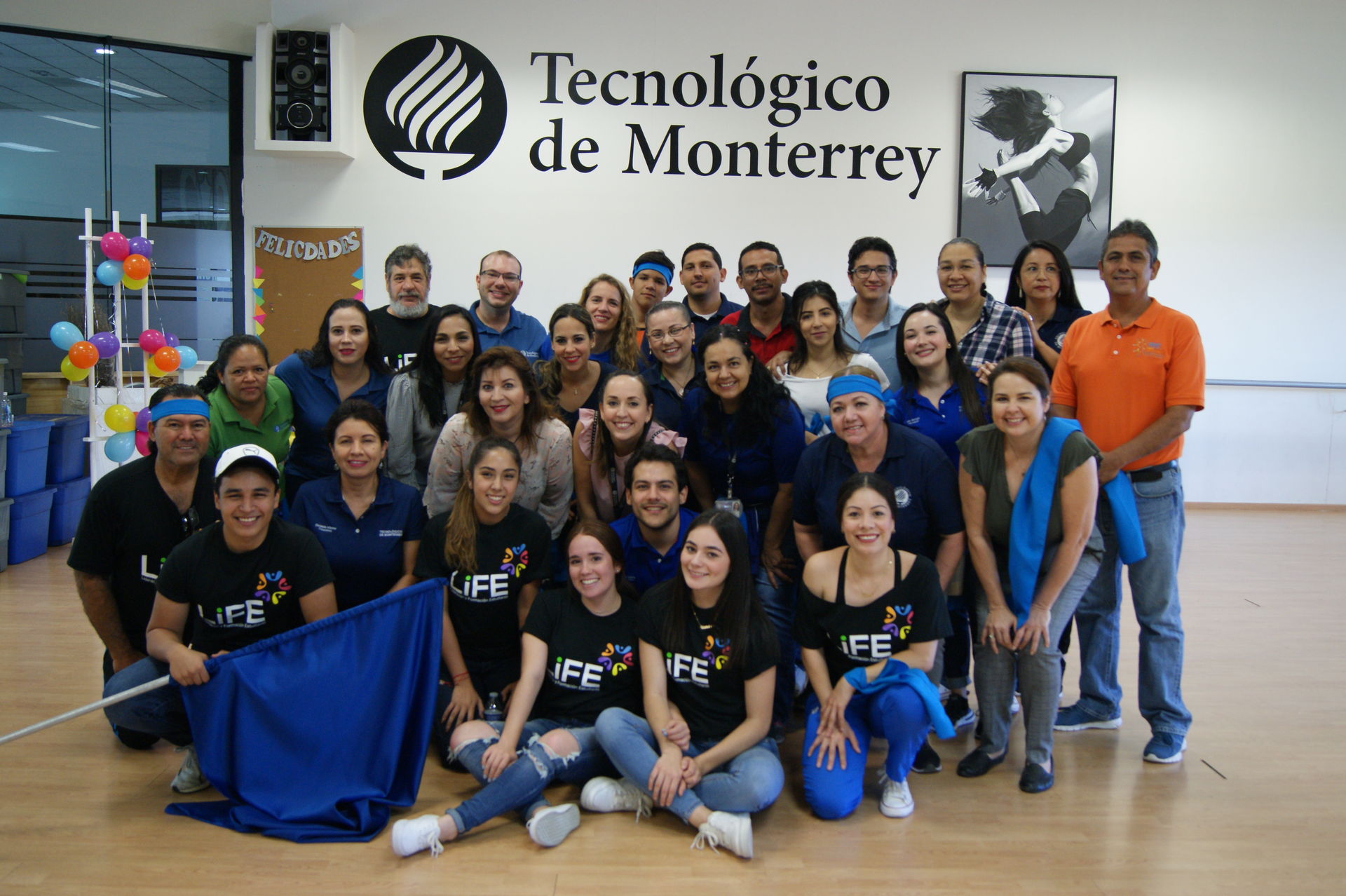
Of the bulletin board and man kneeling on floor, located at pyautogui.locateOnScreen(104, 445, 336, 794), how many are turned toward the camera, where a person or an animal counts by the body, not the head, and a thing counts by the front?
2

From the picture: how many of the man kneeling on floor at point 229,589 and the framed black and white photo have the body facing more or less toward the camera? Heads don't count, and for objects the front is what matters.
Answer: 2

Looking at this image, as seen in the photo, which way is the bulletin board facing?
toward the camera

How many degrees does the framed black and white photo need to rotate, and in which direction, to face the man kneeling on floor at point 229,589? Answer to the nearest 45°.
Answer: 0° — it already faces them

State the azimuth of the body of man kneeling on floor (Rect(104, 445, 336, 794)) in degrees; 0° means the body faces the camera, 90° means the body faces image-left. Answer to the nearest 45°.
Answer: approximately 0°

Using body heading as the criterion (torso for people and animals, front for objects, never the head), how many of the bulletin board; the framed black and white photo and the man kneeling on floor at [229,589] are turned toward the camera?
3

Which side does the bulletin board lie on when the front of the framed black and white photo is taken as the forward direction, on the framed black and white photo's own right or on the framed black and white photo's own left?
on the framed black and white photo's own right

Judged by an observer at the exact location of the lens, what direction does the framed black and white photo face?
facing the viewer

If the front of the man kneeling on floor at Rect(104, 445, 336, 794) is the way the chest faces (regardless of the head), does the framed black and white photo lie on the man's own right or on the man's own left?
on the man's own left

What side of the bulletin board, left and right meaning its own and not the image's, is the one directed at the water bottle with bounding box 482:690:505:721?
front

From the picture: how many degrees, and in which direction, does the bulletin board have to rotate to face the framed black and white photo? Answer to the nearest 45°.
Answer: approximately 90° to its left
